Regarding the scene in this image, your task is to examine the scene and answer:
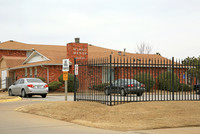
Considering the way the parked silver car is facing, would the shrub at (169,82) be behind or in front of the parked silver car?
behind

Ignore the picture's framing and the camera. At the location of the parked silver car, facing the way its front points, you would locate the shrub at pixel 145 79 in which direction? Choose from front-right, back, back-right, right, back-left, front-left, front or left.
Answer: right

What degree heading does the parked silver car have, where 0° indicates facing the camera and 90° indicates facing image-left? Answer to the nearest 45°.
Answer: approximately 135°

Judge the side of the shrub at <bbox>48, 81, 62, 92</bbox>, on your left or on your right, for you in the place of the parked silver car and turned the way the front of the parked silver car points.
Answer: on your right
